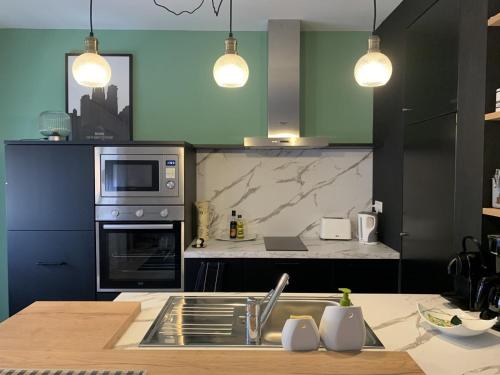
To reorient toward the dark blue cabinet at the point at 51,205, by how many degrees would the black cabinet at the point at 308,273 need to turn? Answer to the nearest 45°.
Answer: approximately 90° to its right

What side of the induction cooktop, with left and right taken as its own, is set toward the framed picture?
right

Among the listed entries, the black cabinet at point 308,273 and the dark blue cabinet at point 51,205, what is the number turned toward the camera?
2

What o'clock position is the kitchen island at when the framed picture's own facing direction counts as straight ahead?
The kitchen island is roughly at 12 o'clock from the framed picture.

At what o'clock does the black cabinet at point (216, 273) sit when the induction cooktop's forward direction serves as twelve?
The black cabinet is roughly at 2 o'clock from the induction cooktop.

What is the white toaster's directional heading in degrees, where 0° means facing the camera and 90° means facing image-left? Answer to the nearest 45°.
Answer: approximately 0°
